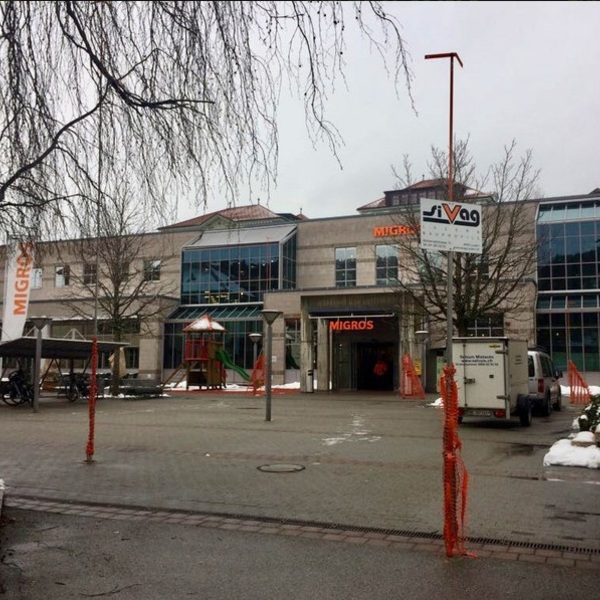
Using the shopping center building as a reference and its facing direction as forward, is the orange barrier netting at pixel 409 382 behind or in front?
in front

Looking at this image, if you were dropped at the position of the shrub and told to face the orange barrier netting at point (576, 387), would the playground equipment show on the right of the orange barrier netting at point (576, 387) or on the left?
left

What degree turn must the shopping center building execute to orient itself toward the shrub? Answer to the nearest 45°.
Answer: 0° — it already faces it

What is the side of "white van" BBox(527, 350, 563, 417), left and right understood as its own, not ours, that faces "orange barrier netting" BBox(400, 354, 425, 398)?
left

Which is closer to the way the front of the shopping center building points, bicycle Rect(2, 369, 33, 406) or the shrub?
the shrub

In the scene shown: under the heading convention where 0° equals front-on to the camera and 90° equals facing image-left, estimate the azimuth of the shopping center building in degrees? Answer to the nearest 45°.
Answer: approximately 0°

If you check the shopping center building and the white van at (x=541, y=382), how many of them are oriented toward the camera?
1

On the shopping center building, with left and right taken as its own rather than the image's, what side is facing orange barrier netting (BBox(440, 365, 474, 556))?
front

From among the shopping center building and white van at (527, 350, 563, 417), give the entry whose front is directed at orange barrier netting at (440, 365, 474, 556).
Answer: the shopping center building

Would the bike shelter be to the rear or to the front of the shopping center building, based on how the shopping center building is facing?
to the front
